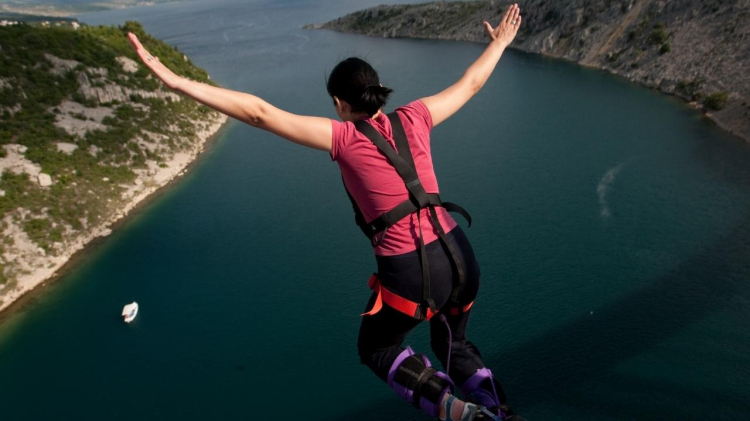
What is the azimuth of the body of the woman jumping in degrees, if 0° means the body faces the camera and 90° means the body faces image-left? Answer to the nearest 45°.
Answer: approximately 135°

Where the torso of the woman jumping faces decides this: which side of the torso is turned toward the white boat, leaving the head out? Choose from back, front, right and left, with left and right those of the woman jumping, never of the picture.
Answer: front
